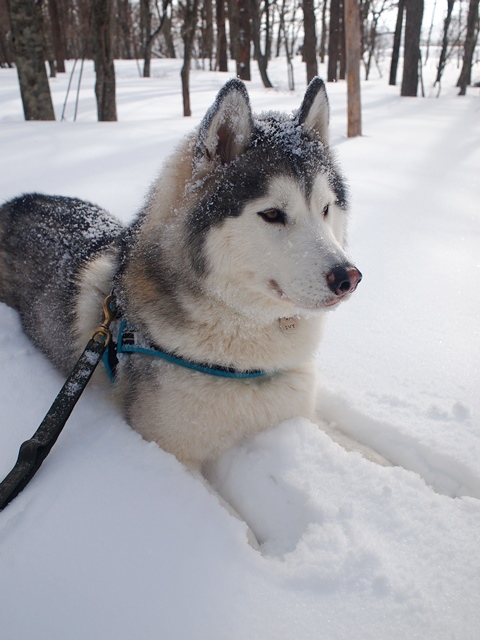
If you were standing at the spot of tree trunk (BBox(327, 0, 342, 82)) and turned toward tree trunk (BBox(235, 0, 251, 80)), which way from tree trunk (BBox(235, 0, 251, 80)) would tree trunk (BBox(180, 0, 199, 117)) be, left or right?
left

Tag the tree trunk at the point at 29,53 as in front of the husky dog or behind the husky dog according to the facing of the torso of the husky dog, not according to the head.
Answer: behind

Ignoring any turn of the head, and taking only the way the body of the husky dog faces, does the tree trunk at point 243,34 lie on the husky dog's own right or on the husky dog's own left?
on the husky dog's own left

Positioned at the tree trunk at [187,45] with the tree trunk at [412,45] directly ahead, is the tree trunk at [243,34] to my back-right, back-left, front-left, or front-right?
front-left

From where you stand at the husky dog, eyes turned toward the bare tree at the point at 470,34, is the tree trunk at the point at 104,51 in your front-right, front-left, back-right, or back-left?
front-left

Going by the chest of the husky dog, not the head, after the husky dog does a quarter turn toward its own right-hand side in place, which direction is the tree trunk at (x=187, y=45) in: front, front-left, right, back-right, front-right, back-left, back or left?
back-right

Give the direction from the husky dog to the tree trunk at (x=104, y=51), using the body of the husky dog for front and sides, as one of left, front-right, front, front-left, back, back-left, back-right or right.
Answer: back-left

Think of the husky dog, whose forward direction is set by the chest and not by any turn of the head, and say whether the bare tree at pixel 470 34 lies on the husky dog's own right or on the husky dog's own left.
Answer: on the husky dog's own left

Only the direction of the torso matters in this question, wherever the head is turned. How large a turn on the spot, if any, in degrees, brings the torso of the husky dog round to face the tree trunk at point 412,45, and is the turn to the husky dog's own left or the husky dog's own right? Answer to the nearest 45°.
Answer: approximately 90° to the husky dog's own left

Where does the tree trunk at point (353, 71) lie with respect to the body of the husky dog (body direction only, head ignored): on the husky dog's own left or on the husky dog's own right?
on the husky dog's own left

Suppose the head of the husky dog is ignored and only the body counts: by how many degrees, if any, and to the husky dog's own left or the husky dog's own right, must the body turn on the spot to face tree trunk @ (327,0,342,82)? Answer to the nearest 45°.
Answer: approximately 135° to the husky dog's own left
